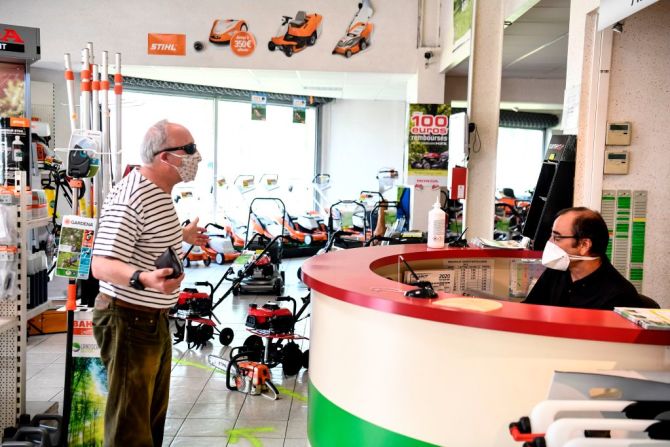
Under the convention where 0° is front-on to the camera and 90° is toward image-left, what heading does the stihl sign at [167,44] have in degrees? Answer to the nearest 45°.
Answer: approximately 0°

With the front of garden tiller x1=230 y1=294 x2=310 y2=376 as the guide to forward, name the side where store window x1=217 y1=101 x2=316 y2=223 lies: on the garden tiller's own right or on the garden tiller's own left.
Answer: on the garden tiller's own right

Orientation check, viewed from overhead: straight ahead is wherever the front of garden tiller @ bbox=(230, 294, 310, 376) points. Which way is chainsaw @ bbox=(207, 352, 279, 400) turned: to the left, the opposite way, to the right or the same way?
to the right

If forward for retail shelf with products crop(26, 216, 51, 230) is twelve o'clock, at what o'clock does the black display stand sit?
The black display stand is roughly at 11 o'clock from the retail shelf with products.

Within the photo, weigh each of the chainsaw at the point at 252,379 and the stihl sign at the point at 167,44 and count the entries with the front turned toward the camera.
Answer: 1
